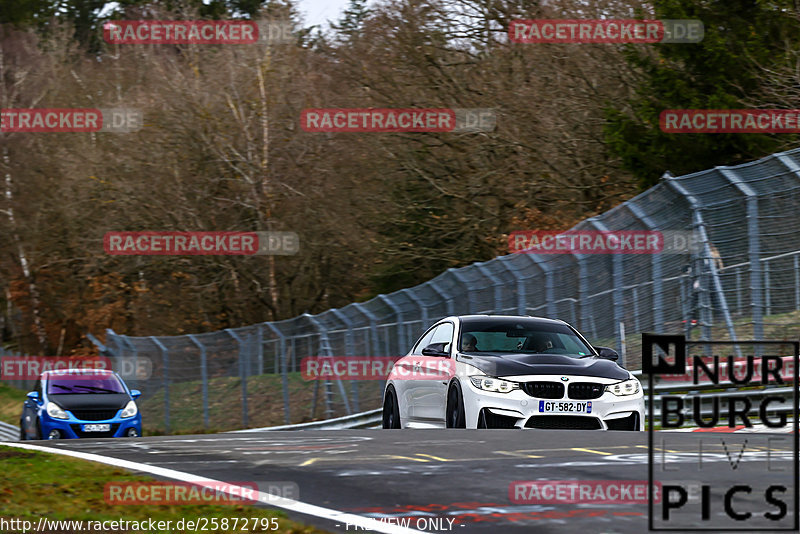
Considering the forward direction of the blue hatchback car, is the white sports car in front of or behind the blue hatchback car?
in front

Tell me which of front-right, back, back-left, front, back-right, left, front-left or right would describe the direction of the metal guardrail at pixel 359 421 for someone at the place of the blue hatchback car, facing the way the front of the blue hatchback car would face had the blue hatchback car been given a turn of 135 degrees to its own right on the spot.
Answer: back-right

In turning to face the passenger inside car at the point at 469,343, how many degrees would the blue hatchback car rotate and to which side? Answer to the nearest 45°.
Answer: approximately 45° to its left

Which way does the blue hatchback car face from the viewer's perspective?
toward the camera

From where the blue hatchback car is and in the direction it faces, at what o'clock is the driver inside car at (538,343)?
The driver inside car is roughly at 11 o'clock from the blue hatchback car.

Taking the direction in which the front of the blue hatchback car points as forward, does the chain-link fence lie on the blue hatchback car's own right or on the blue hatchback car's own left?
on the blue hatchback car's own left
